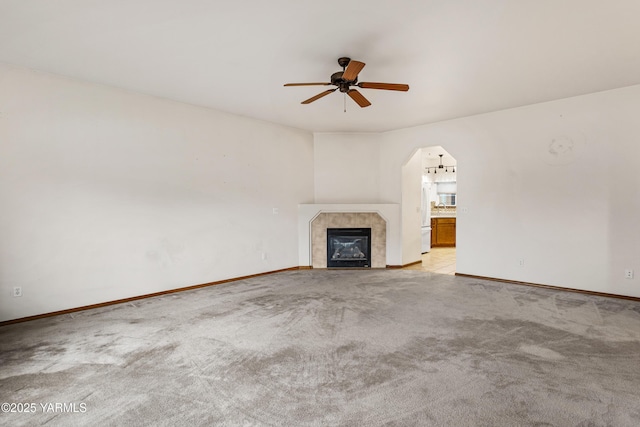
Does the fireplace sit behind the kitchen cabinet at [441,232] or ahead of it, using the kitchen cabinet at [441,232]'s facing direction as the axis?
ahead

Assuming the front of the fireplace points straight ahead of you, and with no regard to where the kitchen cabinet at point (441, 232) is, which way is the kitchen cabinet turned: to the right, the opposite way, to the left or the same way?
the same way

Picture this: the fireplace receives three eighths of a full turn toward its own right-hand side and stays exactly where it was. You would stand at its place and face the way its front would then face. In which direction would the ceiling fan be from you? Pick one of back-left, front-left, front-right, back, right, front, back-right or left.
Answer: back-left

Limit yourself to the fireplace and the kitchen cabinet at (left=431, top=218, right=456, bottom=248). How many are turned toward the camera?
2

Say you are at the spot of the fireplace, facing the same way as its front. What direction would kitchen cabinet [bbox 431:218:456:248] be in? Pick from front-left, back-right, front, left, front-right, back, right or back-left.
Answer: back-left

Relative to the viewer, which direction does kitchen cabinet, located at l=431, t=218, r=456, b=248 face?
toward the camera

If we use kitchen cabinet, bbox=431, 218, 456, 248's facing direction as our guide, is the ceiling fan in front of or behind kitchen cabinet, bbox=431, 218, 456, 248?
in front
